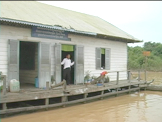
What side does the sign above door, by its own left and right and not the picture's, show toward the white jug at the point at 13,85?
right
